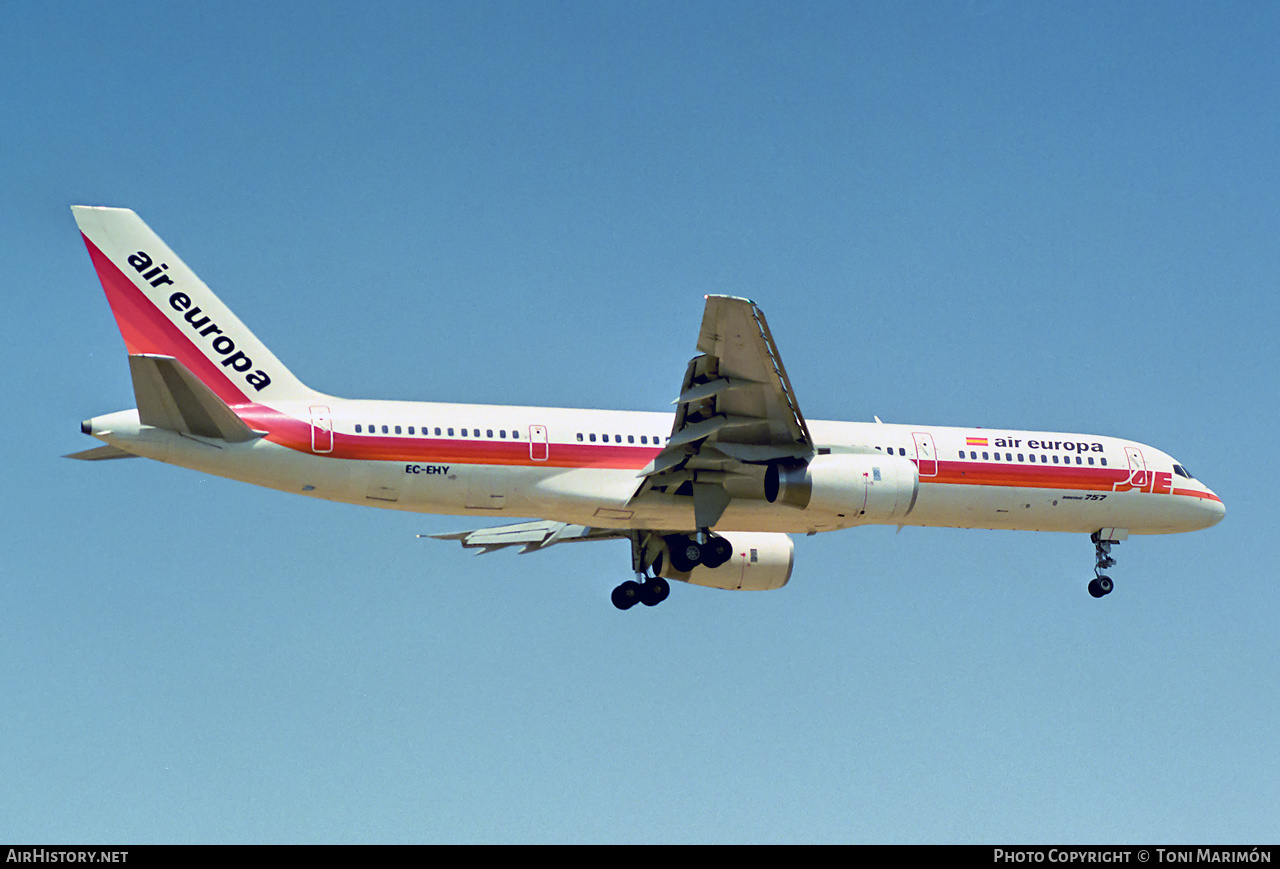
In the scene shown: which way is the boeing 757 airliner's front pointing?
to the viewer's right
